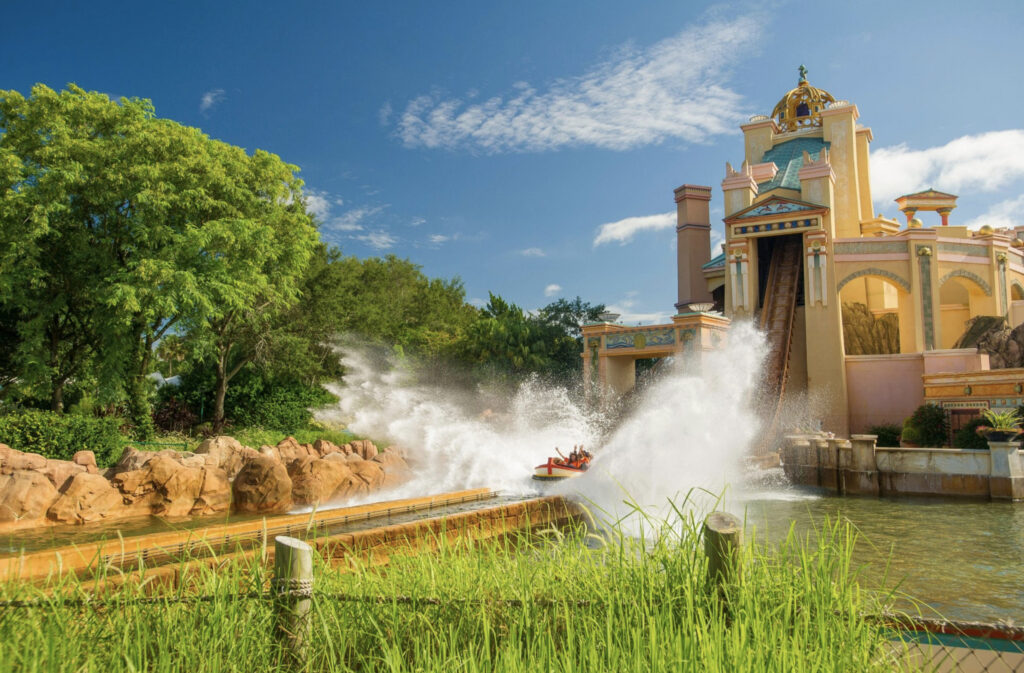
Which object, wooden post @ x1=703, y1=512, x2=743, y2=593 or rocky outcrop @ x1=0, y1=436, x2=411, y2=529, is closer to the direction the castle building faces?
the rocky outcrop

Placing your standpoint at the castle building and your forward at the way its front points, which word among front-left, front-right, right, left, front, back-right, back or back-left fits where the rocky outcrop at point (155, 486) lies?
front

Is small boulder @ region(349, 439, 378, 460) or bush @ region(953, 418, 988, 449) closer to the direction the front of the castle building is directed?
the small boulder

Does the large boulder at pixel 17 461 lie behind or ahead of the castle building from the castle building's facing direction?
ahead

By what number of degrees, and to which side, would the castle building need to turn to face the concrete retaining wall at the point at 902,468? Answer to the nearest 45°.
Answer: approximately 45° to its left

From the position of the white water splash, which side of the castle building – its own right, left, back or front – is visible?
front

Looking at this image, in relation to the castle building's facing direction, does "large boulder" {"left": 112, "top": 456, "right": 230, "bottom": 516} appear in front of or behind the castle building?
in front

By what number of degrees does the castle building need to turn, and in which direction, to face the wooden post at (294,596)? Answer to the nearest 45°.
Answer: approximately 45° to its left

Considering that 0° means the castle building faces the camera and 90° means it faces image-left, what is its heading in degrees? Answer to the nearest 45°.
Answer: approximately 45°

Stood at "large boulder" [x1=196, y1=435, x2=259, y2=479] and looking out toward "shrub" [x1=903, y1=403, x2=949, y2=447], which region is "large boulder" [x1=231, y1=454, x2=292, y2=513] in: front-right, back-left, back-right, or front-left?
front-right

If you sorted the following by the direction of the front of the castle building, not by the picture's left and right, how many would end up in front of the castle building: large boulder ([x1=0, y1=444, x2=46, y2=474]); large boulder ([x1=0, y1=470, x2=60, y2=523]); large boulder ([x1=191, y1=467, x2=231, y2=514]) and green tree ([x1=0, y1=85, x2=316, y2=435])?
4

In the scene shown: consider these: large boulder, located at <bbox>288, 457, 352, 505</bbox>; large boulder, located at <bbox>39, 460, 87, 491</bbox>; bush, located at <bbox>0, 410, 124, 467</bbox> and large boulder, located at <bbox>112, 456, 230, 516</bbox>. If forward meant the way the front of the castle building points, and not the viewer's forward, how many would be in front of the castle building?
4

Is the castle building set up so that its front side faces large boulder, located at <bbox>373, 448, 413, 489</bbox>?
yes

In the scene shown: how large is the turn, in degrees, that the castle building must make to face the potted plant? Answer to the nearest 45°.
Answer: approximately 45° to its left

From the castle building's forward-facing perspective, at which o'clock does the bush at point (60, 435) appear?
The bush is roughly at 12 o'clock from the castle building.

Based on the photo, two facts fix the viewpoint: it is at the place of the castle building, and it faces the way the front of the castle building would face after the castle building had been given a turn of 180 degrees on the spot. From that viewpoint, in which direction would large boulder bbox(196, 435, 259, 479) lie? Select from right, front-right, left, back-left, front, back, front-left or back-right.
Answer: back
